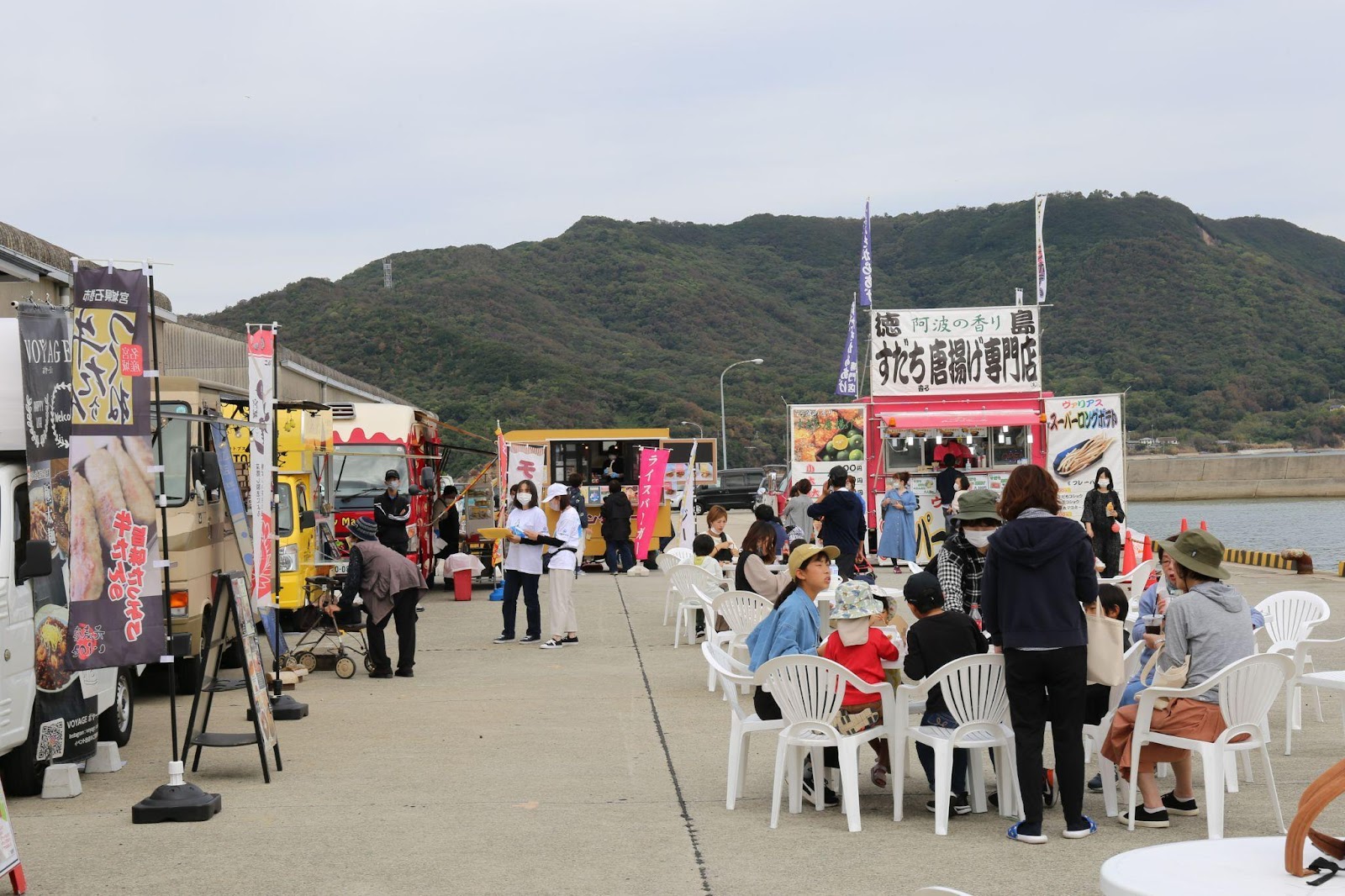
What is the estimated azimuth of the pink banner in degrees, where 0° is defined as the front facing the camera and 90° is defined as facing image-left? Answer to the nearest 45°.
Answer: approximately 0°

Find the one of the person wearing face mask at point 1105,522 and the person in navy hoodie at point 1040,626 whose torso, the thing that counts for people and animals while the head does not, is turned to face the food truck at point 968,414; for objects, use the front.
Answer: the person in navy hoodie

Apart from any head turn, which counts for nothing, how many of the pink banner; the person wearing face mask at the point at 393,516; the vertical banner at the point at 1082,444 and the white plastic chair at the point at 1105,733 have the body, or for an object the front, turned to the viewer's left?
1

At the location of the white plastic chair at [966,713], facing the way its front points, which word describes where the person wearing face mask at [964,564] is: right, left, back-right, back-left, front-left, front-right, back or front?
front-right

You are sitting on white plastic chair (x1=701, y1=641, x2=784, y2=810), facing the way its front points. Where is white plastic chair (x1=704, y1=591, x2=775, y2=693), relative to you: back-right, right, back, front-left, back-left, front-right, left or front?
left

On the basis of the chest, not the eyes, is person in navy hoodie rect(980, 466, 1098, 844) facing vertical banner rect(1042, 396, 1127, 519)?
yes

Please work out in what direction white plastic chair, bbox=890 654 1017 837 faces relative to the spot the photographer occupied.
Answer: facing away from the viewer and to the left of the viewer

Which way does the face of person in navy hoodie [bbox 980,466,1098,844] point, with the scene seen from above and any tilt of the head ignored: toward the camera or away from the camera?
away from the camera

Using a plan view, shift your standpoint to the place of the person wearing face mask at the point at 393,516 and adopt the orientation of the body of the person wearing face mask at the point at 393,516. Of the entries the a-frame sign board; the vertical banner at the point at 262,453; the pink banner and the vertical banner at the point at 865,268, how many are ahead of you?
2

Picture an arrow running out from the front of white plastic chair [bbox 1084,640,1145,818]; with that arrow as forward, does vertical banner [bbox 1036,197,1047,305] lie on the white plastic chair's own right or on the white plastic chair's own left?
on the white plastic chair's own right

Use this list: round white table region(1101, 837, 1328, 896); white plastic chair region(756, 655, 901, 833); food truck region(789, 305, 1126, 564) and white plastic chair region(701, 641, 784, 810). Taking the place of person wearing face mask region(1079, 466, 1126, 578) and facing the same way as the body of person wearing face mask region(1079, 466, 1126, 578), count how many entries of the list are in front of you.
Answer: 3

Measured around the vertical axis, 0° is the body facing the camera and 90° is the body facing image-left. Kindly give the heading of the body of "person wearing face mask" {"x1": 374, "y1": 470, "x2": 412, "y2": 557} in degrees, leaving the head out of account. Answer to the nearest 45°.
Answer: approximately 0°

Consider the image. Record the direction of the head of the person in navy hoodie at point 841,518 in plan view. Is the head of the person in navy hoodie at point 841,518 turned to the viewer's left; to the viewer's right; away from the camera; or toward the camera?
away from the camera

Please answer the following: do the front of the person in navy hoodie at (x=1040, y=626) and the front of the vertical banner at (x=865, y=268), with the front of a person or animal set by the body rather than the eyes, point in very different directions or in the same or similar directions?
very different directions

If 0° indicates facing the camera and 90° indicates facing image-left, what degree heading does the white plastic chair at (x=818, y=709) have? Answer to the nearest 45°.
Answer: approximately 225°

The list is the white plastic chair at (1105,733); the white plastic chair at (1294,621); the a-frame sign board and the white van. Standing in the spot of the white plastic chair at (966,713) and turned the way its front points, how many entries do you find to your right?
2
